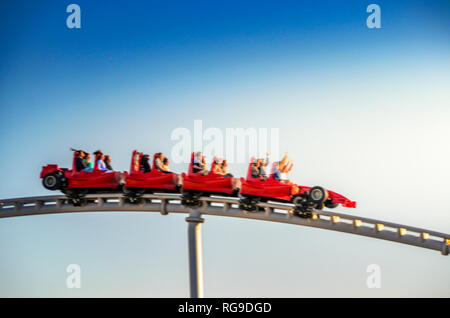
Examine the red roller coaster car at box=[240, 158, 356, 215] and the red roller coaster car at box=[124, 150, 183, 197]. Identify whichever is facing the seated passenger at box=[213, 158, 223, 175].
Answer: the red roller coaster car at box=[124, 150, 183, 197]

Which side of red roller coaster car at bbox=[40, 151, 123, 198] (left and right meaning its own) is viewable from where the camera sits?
right

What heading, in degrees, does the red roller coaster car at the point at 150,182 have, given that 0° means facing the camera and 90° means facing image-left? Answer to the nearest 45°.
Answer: approximately 270°

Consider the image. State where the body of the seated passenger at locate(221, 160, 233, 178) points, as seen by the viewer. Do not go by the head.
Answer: to the viewer's right

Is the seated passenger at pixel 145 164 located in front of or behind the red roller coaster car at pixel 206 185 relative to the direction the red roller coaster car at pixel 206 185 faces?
behind

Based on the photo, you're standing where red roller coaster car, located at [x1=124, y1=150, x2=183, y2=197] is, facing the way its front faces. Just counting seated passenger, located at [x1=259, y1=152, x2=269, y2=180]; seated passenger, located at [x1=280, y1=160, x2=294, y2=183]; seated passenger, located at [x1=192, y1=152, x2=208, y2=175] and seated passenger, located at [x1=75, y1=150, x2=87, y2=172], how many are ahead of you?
3

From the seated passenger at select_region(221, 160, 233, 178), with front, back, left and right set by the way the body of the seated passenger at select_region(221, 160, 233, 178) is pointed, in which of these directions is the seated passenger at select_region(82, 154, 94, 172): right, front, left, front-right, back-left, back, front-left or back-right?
back

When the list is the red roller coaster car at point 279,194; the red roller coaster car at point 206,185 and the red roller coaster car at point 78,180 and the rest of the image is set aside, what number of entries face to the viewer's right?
3

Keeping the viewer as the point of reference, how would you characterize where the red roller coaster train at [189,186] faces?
facing to the right of the viewer

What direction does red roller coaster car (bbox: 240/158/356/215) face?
to the viewer's right

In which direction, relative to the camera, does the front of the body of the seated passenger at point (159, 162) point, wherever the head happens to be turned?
to the viewer's right

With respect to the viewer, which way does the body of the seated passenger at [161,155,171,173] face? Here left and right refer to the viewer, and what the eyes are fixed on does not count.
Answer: facing to the right of the viewer

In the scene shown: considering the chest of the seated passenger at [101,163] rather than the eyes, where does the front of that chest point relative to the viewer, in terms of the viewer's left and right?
facing to the right of the viewer

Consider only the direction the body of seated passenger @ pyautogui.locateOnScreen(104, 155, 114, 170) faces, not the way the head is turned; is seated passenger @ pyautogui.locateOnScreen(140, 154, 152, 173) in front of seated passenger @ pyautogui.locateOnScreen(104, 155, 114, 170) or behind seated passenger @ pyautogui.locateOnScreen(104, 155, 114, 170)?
in front
